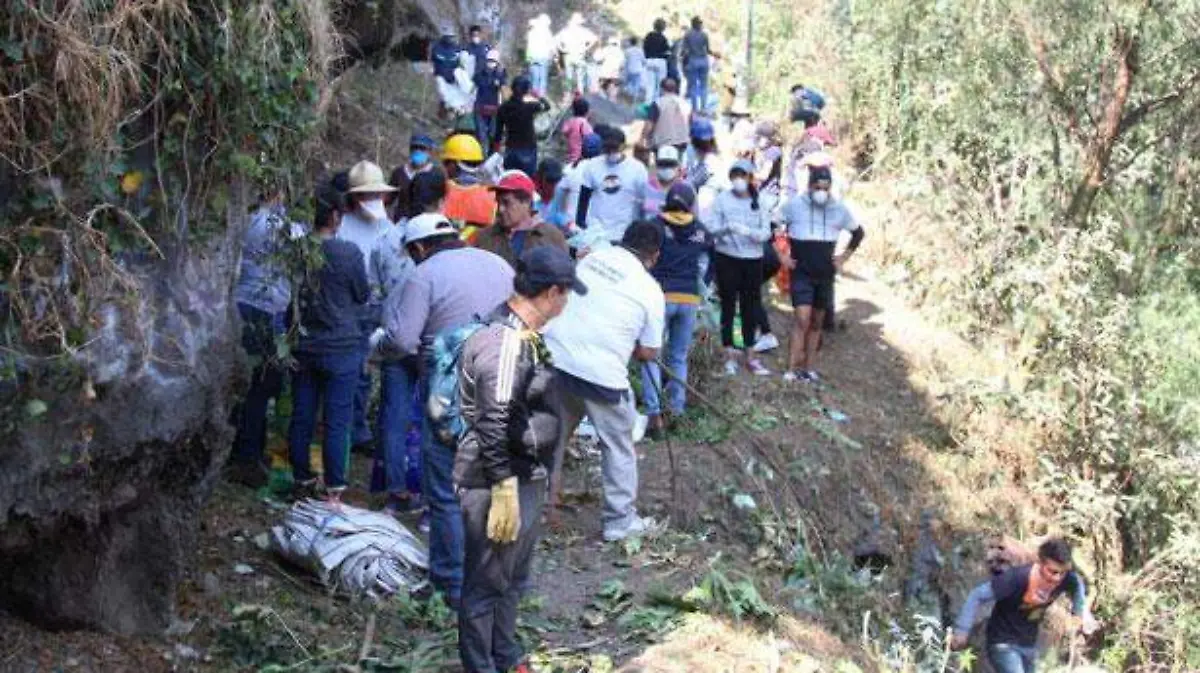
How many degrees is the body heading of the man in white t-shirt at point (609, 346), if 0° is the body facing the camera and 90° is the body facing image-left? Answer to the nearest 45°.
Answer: approximately 225°

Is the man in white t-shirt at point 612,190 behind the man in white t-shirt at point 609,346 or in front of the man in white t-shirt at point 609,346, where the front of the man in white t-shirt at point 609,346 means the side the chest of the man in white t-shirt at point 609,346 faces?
in front

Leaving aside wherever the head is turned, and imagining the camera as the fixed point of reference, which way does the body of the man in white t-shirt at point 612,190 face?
toward the camera

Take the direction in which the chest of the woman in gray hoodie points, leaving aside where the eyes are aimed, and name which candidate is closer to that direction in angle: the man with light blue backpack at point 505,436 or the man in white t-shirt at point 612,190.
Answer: the man with light blue backpack

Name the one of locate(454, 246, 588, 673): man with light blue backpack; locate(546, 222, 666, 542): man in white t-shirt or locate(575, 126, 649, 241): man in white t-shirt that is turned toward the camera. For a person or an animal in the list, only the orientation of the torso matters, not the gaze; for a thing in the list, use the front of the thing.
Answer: locate(575, 126, 649, 241): man in white t-shirt

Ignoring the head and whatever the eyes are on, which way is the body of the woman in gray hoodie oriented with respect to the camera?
toward the camera

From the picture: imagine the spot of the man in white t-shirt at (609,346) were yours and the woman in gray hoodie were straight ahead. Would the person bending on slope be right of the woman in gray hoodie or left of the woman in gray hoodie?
right

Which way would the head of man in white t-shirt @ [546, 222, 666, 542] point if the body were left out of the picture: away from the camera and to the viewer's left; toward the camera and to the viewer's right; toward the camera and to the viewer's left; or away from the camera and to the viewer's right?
away from the camera and to the viewer's right
